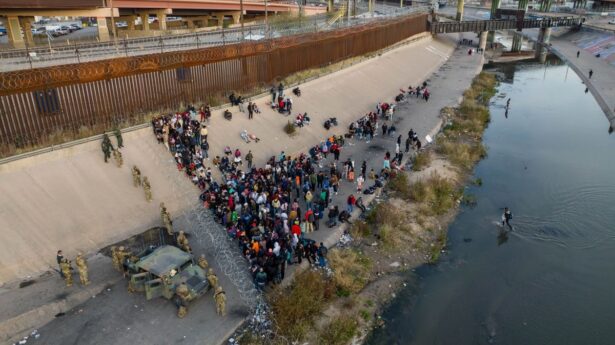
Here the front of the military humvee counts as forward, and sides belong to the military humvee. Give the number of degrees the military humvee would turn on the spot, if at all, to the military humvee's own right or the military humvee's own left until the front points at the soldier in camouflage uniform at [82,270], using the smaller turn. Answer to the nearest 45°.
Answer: approximately 180°

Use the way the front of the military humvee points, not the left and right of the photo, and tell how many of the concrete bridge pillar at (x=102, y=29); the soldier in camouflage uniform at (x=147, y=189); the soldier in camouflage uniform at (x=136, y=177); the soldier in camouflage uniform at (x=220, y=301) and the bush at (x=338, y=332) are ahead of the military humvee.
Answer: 2

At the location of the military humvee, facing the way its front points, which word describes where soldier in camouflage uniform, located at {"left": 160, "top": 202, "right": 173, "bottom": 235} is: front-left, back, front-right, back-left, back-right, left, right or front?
back-left

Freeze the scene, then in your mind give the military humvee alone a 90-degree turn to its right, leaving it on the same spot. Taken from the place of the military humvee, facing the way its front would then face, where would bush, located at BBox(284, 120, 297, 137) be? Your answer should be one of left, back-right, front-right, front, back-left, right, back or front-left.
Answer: back

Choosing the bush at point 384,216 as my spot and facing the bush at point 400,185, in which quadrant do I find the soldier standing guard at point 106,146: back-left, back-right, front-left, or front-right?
back-left

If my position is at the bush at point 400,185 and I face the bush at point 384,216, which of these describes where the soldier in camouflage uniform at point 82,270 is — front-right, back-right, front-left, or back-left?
front-right

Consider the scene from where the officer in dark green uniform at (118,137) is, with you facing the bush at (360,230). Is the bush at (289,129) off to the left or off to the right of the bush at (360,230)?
left

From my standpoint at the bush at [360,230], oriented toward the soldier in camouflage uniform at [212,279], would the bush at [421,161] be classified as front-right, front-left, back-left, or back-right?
back-right

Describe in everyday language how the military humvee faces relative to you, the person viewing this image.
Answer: facing the viewer and to the right of the viewer

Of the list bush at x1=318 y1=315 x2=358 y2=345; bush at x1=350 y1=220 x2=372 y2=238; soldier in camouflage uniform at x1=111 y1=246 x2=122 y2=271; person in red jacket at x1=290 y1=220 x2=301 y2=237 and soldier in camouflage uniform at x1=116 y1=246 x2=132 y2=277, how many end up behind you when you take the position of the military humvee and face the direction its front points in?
2

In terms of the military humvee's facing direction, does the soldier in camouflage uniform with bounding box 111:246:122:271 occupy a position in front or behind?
behind

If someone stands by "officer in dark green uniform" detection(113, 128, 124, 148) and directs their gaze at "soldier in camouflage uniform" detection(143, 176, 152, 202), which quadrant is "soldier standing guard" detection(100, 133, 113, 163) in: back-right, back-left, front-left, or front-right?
front-right
